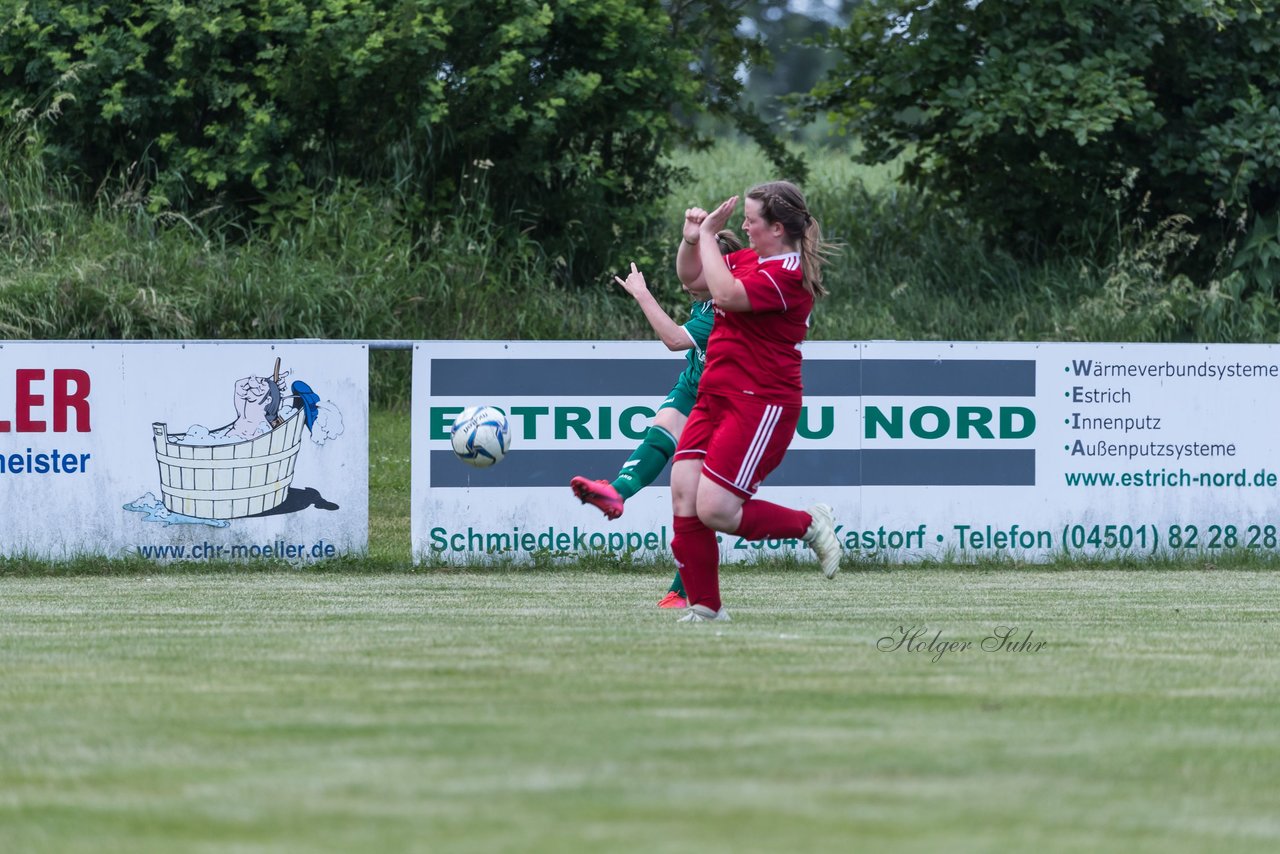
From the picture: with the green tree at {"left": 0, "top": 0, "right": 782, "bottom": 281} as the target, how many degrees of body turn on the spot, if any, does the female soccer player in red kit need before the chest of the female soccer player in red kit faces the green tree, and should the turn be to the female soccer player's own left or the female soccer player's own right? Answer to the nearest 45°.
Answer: approximately 90° to the female soccer player's own right

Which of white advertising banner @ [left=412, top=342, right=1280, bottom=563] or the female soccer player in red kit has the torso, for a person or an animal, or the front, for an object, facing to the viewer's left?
the female soccer player in red kit

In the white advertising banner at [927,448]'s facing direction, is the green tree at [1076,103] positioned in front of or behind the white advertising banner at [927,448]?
behind

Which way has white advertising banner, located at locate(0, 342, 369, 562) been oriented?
toward the camera

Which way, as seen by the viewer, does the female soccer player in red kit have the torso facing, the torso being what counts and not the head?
to the viewer's left

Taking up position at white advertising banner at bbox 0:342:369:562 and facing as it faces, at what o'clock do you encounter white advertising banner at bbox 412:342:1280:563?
white advertising banner at bbox 412:342:1280:563 is roughly at 9 o'clock from white advertising banner at bbox 0:342:369:562.

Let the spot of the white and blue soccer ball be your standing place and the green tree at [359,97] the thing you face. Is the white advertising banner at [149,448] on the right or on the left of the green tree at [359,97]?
left

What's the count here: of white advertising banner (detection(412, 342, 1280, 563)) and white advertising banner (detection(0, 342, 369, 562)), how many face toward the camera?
2

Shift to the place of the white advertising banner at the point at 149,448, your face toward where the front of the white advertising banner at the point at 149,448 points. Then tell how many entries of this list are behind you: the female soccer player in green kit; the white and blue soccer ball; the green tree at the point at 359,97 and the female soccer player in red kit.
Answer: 1

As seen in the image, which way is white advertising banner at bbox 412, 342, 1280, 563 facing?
toward the camera

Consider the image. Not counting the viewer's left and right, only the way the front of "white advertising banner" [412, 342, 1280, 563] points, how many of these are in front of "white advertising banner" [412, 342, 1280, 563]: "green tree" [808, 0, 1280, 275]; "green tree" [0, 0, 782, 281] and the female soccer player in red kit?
1

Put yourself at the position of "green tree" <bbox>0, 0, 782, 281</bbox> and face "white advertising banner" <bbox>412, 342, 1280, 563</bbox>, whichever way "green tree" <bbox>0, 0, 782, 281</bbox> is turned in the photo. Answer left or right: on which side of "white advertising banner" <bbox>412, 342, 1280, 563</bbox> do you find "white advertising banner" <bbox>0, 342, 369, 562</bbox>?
right

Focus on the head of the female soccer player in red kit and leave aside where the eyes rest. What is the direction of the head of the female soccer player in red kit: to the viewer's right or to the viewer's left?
to the viewer's left

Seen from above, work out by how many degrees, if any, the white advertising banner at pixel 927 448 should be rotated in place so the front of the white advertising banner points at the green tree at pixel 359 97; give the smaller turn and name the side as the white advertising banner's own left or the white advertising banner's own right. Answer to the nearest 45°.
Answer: approximately 135° to the white advertising banner's own right

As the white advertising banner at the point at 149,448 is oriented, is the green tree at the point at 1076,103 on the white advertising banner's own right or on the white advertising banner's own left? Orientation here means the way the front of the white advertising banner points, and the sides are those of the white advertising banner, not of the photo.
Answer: on the white advertising banner's own left

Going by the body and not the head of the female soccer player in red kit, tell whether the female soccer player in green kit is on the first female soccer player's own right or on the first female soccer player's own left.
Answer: on the first female soccer player's own right

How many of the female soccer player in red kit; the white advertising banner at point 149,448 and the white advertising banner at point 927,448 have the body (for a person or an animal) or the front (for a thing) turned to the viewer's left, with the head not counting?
1
